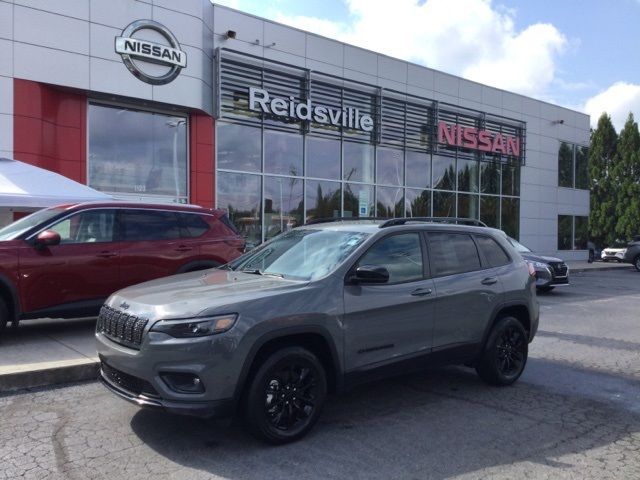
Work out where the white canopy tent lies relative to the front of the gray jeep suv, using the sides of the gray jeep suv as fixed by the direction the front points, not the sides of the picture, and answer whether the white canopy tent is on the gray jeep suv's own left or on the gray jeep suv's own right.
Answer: on the gray jeep suv's own right

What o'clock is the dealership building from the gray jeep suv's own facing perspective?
The dealership building is roughly at 4 o'clock from the gray jeep suv.

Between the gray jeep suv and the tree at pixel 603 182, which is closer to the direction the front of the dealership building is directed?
the gray jeep suv

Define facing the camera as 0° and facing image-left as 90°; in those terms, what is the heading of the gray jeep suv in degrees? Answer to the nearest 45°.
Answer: approximately 45°

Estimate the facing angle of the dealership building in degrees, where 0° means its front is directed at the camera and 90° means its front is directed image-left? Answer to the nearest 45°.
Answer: approximately 315°

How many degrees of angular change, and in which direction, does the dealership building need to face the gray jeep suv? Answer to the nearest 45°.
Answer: approximately 45° to its right

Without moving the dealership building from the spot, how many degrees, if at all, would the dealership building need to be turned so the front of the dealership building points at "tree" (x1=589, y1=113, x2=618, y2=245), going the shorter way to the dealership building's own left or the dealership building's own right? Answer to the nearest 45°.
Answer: approximately 90° to the dealership building's own left

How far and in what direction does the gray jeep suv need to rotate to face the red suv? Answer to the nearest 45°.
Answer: approximately 90° to its right

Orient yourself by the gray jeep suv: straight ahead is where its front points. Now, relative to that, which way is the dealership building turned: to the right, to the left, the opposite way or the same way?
to the left

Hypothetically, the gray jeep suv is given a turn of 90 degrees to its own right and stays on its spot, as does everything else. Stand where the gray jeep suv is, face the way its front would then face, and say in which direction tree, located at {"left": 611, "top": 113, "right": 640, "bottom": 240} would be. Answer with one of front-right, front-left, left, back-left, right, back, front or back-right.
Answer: right
